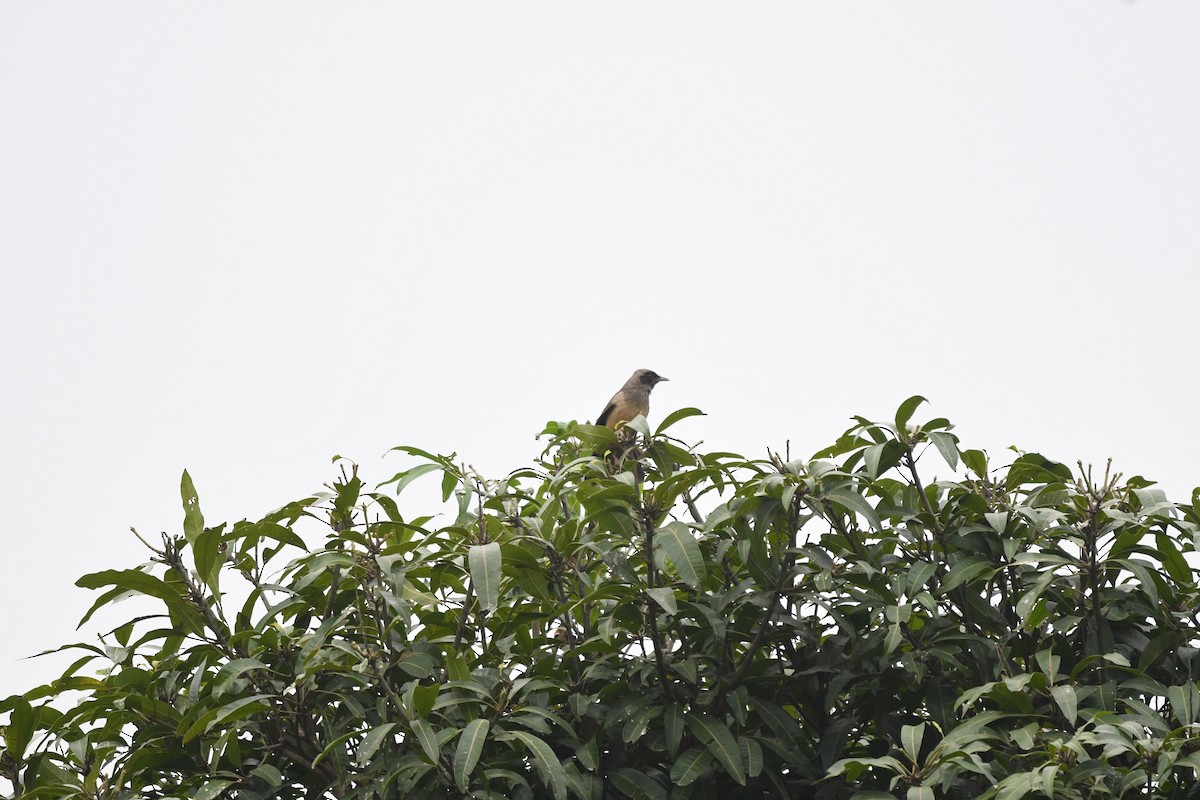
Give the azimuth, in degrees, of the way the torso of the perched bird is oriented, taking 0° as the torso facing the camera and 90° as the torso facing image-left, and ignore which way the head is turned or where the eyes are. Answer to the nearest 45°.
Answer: approximately 270°
